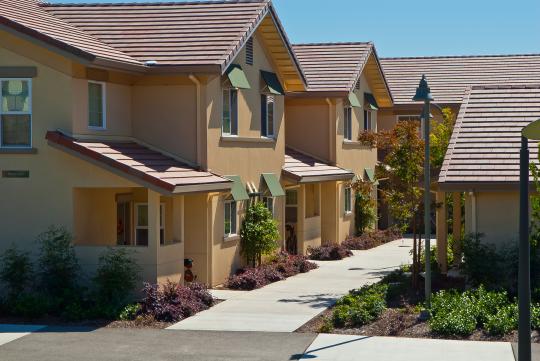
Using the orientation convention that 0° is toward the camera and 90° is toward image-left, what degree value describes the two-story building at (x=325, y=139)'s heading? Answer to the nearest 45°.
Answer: approximately 315°

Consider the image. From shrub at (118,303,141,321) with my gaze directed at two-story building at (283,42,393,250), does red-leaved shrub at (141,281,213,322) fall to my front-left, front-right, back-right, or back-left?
front-right

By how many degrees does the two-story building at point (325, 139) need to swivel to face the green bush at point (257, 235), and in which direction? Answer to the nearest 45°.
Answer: approximately 45° to its right

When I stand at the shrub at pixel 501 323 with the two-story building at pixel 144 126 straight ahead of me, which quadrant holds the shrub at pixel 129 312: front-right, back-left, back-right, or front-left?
front-left

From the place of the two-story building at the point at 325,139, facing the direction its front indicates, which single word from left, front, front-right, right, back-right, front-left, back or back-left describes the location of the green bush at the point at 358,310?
front-right

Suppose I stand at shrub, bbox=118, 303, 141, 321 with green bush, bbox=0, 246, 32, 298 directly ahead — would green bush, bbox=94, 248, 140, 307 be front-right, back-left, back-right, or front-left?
front-right

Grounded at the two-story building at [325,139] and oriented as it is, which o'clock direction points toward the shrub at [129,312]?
The shrub is roughly at 2 o'clock from the two-story building.

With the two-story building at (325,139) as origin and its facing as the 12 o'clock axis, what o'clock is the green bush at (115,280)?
The green bush is roughly at 2 o'clock from the two-story building.
